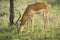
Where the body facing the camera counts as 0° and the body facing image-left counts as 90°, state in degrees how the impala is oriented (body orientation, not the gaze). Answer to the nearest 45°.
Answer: approximately 90°
